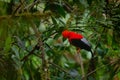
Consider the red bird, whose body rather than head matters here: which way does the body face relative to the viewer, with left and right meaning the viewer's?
facing to the left of the viewer
